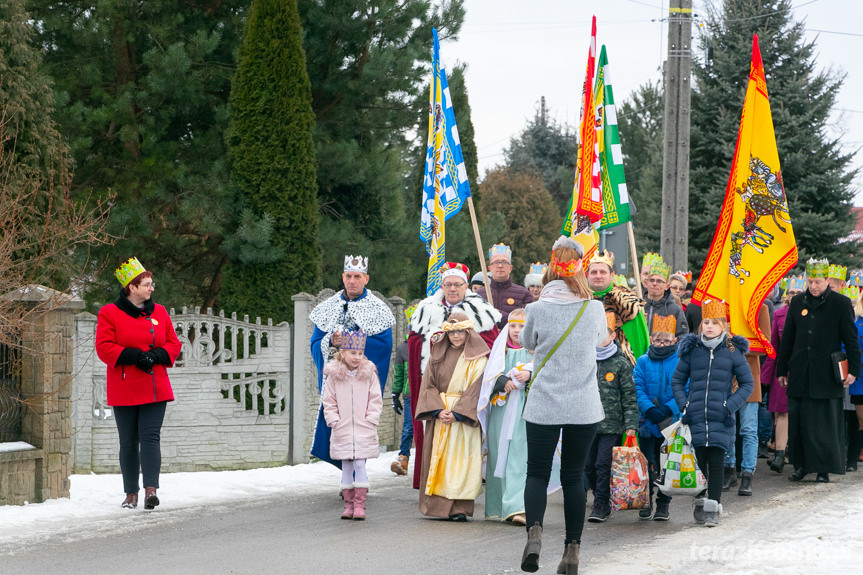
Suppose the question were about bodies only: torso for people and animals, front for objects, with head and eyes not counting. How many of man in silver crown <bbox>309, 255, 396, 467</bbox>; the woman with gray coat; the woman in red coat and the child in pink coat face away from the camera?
1

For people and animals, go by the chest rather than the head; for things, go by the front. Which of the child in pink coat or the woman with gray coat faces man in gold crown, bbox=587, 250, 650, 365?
the woman with gray coat

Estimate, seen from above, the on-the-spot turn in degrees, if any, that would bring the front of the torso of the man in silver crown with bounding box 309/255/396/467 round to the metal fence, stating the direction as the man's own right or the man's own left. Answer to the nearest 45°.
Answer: approximately 90° to the man's own right

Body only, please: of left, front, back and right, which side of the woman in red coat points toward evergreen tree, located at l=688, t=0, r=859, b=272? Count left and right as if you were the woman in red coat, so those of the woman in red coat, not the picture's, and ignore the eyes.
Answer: left

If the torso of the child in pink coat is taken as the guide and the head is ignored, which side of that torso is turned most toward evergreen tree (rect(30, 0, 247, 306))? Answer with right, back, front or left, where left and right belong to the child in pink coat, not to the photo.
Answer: back

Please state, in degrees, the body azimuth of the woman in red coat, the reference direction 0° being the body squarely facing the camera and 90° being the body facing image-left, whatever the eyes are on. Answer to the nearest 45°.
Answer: approximately 315°

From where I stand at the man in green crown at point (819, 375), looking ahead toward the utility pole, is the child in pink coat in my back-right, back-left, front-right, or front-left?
back-left

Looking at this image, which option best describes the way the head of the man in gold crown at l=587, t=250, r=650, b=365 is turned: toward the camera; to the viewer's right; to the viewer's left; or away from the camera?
toward the camera

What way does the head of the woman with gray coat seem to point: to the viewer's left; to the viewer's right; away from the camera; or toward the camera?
away from the camera

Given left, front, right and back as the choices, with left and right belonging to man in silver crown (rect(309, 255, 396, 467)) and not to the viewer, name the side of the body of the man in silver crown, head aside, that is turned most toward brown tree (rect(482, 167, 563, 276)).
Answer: back

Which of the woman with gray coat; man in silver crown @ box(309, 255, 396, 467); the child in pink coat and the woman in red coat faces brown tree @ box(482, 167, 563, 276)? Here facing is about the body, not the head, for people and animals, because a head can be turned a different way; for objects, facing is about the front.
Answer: the woman with gray coat

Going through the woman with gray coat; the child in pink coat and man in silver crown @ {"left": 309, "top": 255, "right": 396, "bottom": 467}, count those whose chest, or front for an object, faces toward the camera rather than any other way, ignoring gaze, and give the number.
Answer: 2

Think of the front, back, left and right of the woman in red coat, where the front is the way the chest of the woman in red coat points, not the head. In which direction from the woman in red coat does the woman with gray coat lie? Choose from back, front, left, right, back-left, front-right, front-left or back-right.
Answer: front

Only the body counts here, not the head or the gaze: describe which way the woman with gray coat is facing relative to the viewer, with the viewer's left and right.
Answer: facing away from the viewer

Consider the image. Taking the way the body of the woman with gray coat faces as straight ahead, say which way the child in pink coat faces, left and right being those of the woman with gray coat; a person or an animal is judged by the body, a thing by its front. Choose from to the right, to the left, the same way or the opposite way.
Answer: the opposite way

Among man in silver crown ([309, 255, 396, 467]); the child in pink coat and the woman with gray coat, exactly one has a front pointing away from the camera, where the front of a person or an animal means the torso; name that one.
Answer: the woman with gray coat

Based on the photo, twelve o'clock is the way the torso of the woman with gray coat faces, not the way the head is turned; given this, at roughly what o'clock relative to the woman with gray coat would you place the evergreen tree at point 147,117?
The evergreen tree is roughly at 11 o'clock from the woman with gray coat.

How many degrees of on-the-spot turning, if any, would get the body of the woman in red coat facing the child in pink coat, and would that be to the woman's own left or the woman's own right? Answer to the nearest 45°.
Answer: approximately 45° to the woman's own left

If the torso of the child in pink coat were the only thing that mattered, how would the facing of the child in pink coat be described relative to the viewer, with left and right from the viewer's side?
facing the viewer

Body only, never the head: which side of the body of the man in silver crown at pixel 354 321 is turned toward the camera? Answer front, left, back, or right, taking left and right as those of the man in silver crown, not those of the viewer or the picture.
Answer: front
